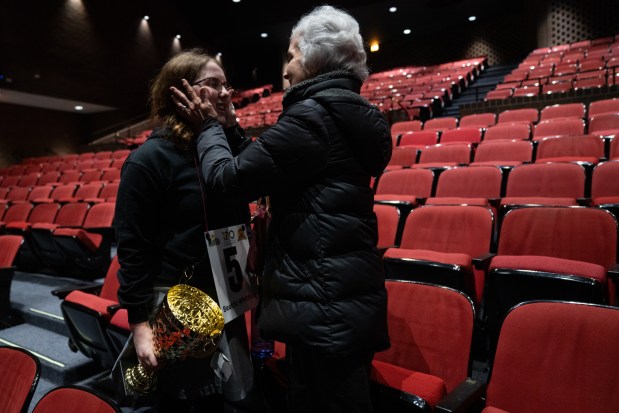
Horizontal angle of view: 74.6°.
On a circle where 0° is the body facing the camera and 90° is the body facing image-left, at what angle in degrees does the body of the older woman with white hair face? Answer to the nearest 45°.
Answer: approximately 135°
